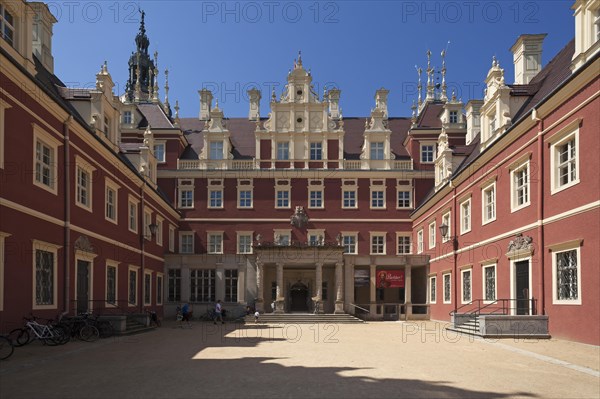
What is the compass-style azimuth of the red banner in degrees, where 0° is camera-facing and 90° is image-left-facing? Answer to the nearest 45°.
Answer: approximately 0°

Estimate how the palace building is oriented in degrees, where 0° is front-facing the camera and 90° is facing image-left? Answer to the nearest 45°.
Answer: approximately 0°

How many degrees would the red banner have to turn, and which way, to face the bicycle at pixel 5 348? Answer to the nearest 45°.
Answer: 0° — it already faces it
